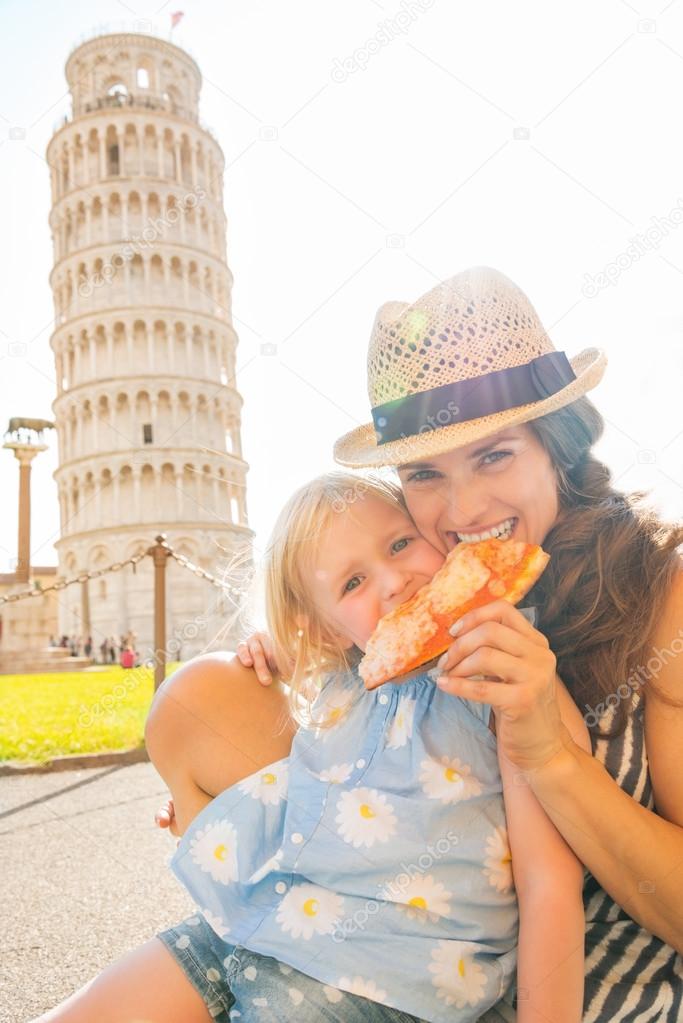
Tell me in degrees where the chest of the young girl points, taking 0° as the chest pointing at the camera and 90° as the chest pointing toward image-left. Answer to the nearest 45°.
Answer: approximately 45°

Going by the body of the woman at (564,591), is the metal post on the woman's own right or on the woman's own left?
on the woman's own right

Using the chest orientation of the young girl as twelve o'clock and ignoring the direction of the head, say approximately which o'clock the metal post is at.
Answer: The metal post is roughly at 4 o'clock from the young girl.

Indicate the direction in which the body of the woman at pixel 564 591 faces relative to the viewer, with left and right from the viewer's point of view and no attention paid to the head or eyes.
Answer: facing the viewer and to the left of the viewer

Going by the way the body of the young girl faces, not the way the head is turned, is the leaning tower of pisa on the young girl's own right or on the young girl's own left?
on the young girl's own right
